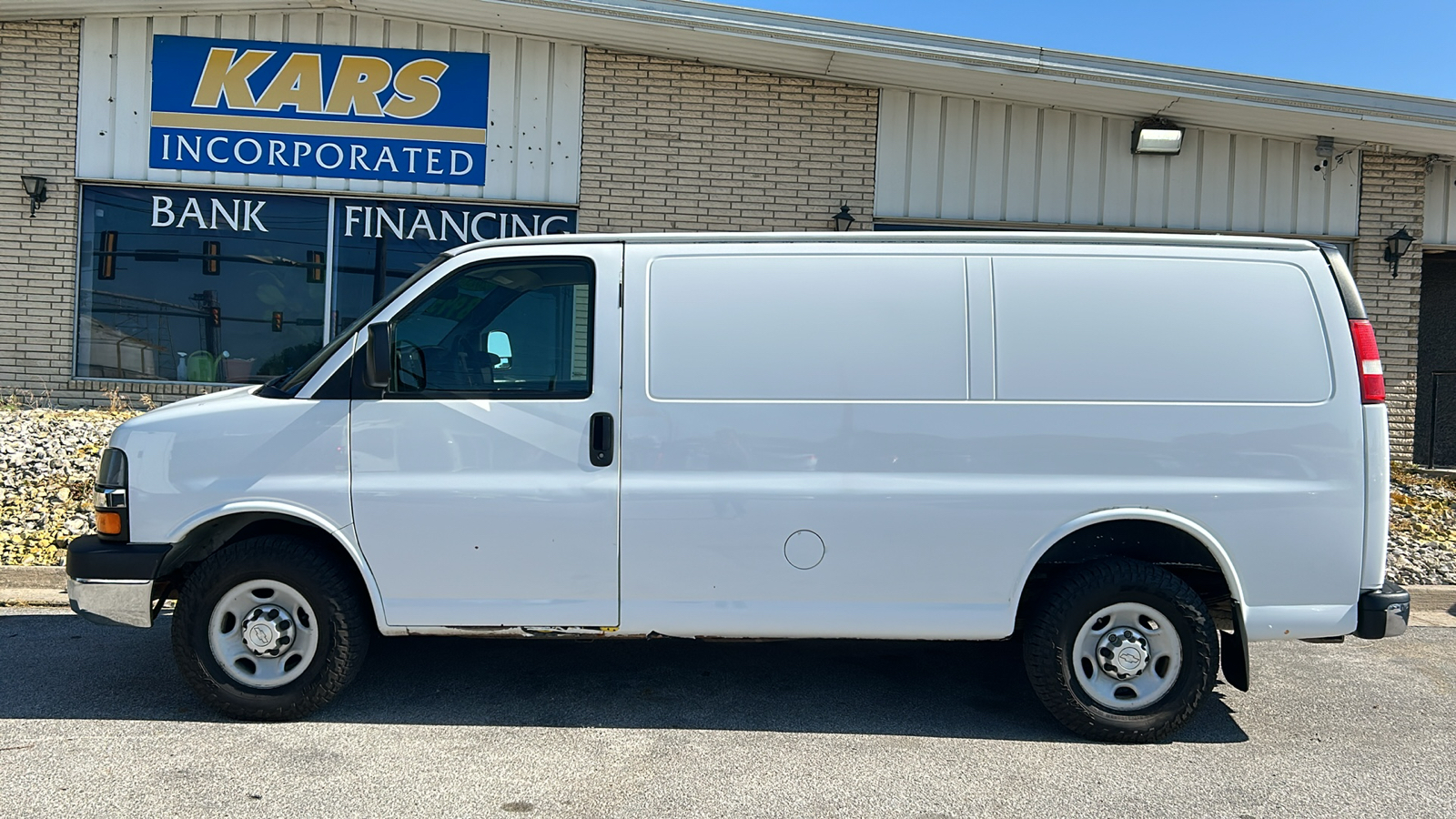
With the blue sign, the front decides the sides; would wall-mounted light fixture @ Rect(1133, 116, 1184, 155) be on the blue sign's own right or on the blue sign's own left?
on the blue sign's own left

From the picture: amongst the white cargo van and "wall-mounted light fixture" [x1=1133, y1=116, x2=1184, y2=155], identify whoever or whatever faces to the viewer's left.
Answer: the white cargo van

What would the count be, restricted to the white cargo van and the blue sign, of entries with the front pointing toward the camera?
1

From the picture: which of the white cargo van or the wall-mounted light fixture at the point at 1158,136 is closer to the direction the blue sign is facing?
the white cargo van

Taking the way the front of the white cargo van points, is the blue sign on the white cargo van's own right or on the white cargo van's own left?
on the white cargo van's own right

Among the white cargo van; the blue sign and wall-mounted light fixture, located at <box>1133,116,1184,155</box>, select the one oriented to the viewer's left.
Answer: the white cargo van

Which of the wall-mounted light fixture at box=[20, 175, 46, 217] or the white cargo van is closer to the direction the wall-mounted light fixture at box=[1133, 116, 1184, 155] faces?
the white cargo van

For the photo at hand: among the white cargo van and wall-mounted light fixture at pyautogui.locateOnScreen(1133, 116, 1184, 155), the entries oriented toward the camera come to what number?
1

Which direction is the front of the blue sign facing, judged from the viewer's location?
facing the viewer

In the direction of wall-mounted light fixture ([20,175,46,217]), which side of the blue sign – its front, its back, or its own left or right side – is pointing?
right

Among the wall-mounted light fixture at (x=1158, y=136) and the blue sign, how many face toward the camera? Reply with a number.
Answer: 2

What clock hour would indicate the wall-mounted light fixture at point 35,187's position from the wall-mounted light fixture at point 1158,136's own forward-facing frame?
the wall-mounted light fixture at point 35,187 is roughly at 2 o'clock from the wall-mounted light fixture at point 1158,136.

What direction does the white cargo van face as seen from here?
to the viewer's left

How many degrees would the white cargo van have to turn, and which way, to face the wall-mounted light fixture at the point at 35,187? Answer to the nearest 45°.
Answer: approximately 45° to its right

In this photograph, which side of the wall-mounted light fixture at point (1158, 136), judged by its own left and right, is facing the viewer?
front

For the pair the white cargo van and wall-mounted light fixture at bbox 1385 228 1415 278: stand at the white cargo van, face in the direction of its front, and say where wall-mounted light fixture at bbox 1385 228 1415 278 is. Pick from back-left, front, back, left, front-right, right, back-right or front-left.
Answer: back-right

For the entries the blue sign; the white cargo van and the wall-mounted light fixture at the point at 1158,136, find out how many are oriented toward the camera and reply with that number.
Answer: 2

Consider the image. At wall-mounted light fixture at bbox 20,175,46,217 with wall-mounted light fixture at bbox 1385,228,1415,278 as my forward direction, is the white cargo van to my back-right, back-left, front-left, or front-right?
front-right
